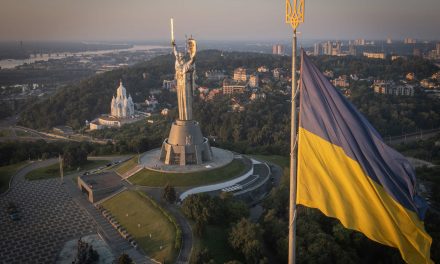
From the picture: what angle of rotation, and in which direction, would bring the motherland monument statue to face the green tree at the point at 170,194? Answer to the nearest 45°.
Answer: approximately 45° to its left

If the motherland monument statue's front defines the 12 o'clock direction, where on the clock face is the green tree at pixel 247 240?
The green tree is roughly at 10 o'clock from the motherland monument statue.

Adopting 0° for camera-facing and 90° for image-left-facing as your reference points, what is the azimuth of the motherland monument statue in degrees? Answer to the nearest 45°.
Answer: approximately 45°

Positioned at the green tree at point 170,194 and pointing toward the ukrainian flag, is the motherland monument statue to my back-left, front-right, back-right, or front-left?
back-left

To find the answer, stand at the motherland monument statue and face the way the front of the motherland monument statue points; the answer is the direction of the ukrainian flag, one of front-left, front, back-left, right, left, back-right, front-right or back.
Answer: front-left
